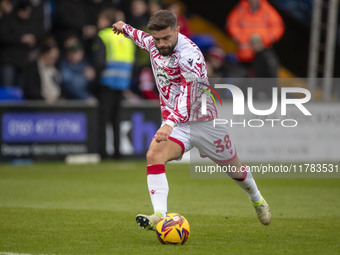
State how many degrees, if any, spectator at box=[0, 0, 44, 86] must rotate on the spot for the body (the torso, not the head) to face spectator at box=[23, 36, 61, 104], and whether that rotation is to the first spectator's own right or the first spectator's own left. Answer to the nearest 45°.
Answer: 0° — they already face them

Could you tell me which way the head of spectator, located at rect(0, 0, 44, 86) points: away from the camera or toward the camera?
toward the camera

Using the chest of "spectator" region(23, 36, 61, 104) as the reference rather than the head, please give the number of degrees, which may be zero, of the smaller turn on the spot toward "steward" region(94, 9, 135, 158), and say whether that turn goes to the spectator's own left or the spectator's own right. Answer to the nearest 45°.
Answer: approximately 45° to the spectator's own left

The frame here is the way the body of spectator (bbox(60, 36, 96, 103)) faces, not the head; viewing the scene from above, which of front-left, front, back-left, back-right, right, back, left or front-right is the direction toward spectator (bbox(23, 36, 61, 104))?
right

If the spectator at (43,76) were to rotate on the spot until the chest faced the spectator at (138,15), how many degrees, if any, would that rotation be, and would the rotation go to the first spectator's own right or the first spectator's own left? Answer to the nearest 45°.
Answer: approximately 90° to the first spectator's own left

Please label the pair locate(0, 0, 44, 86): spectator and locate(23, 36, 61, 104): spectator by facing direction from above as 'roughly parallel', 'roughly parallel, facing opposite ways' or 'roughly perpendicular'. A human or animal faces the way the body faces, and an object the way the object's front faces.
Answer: roughly parallel

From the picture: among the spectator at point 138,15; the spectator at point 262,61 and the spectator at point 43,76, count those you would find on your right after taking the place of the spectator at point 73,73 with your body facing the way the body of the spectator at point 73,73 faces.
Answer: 1

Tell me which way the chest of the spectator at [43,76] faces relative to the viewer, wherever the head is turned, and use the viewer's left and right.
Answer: facing the viewer and to the right of the viewer

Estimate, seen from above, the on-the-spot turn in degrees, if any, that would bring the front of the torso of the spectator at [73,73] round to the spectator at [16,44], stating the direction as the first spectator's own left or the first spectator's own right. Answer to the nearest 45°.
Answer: approximately 135° to the first spectator's own right

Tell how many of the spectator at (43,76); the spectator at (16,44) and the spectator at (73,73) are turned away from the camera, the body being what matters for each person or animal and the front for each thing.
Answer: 0

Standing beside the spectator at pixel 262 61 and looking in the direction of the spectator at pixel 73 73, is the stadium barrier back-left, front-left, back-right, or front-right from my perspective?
front-left

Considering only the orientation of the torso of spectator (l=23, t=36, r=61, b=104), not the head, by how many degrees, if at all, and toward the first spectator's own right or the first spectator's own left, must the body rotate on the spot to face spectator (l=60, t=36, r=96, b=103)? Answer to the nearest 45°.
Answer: approximately 90° to the first spectator's own left
